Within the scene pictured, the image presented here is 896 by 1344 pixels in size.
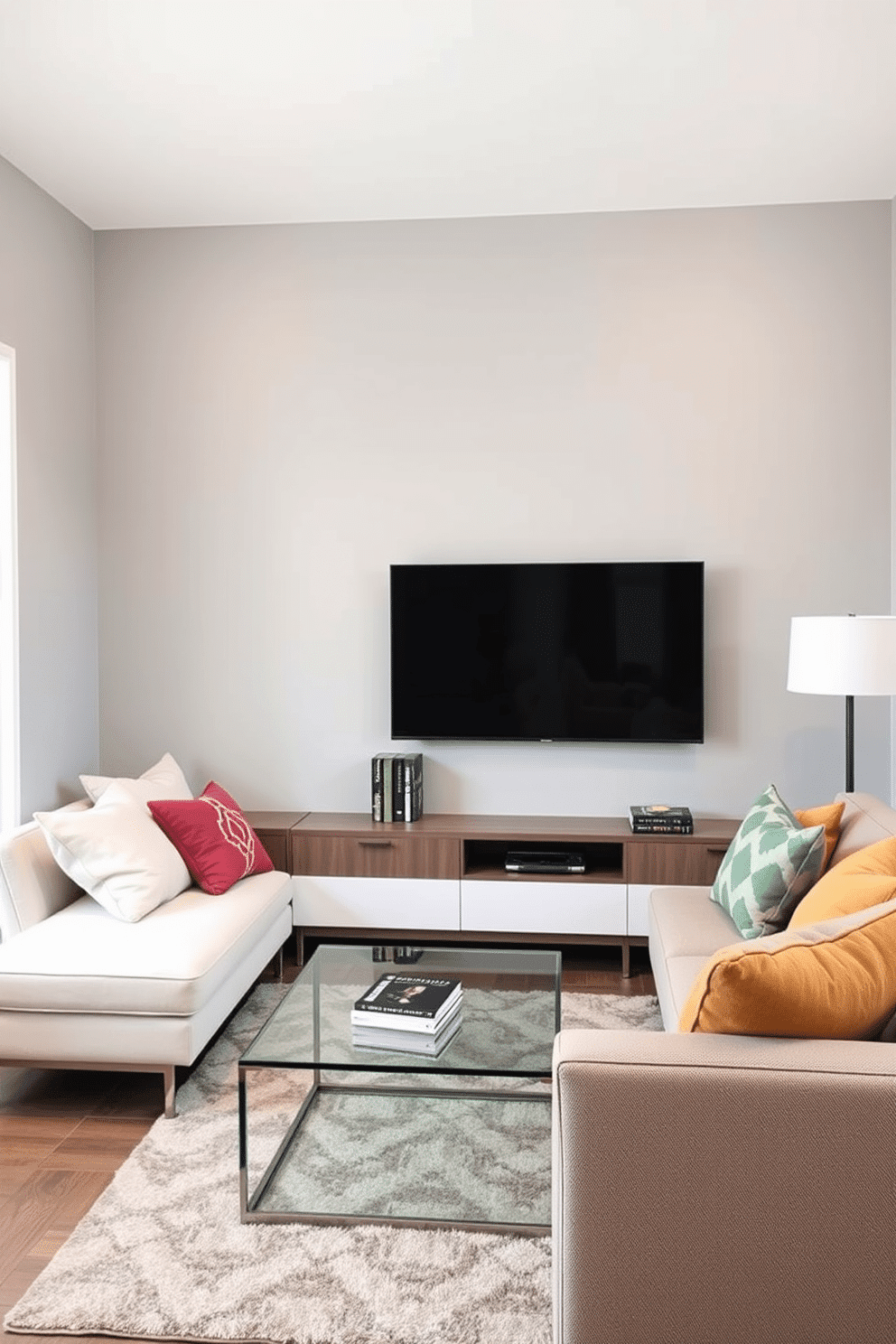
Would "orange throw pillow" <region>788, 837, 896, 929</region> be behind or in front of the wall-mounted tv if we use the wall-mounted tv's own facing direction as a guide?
in front

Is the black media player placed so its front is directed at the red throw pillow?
no

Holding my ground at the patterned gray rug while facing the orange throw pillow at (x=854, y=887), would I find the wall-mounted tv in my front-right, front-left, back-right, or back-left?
front-left

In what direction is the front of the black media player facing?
toward the camera

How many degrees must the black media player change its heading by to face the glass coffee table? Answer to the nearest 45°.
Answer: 0° — it already faces it

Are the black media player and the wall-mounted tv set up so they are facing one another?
no

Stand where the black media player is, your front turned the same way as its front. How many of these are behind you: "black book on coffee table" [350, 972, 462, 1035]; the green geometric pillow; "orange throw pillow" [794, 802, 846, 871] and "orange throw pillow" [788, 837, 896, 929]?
0

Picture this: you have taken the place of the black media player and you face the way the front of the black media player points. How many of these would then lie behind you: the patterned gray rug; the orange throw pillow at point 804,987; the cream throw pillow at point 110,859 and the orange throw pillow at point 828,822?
0

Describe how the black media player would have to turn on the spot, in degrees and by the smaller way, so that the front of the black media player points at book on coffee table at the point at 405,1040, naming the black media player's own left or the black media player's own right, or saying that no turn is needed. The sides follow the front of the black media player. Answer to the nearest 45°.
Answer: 0° — it already faces it

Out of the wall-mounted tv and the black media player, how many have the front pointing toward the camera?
2

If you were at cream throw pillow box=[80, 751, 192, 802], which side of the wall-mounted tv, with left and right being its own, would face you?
right

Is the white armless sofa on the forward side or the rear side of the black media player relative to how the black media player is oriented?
on the forward side

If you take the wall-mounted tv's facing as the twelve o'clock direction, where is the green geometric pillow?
The green geometric pillow is roughly at 11 o'clock from the wall-mounted tv.

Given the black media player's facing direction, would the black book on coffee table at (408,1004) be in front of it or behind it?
in front

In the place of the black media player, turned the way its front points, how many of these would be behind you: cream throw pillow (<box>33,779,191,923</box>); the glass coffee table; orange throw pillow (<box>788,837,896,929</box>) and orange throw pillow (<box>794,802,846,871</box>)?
0

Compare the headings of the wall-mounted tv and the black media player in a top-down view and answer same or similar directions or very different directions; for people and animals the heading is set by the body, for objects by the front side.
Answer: same or similar directions

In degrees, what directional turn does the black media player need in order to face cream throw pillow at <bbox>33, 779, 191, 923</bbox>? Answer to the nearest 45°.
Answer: approximately 45° to its right
